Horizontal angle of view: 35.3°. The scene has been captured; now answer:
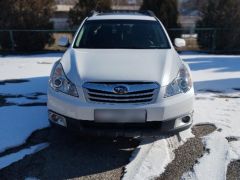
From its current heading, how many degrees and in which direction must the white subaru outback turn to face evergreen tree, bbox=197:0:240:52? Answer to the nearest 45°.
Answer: approximately 180°

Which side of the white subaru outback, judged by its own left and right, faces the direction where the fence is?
back

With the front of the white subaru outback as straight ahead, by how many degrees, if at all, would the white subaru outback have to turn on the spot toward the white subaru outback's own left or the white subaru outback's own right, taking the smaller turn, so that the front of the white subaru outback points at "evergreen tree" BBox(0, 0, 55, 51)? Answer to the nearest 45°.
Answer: approximately 180°

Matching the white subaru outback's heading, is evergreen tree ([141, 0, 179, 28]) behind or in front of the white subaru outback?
behind

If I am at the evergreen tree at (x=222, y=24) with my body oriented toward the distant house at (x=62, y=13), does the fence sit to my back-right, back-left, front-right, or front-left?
front-left

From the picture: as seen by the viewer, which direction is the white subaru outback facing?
toward the camera

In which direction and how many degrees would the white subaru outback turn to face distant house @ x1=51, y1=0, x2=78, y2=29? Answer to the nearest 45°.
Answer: approximately 180°

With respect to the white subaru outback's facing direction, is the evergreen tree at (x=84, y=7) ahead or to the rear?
to the rear
